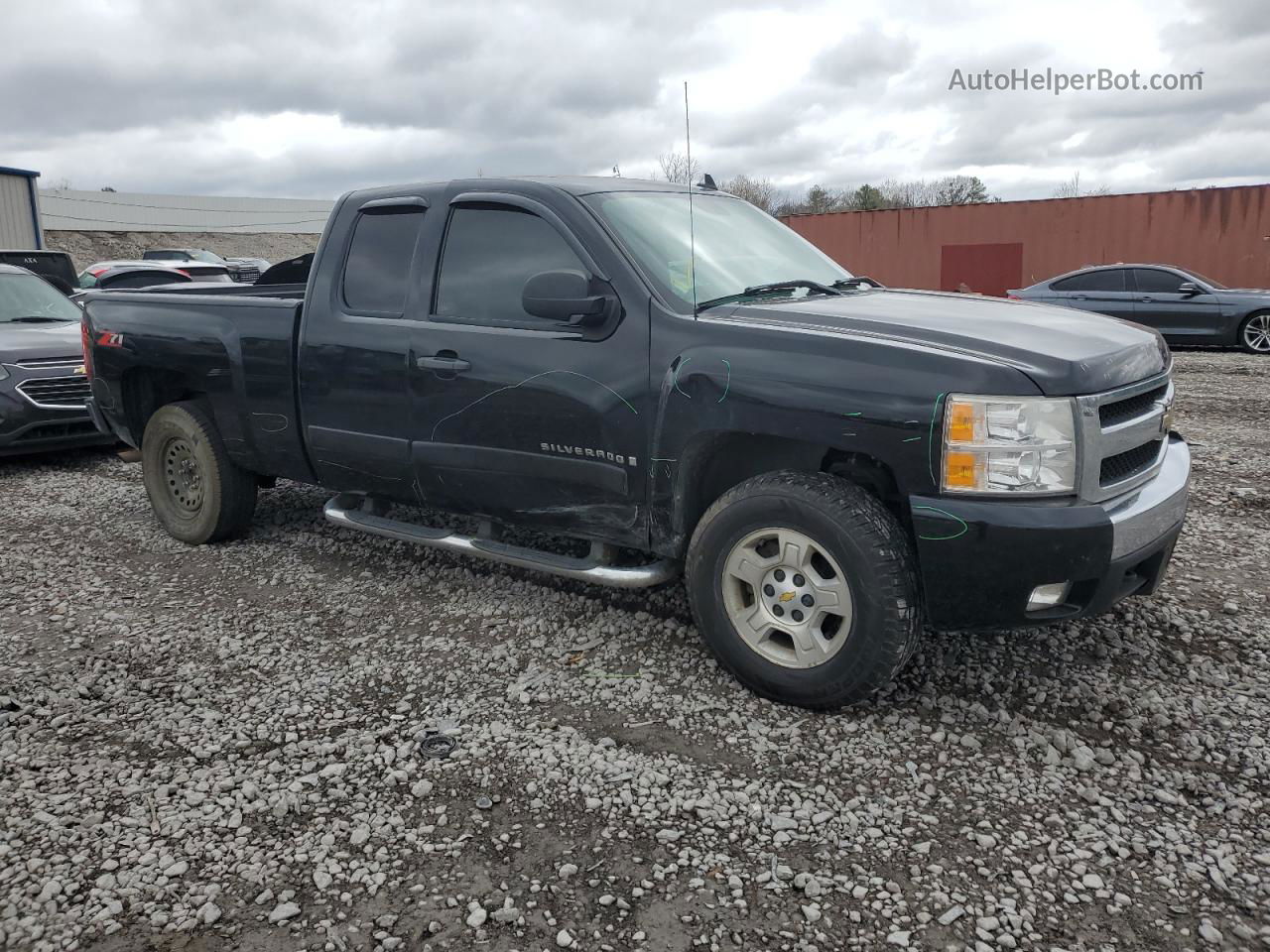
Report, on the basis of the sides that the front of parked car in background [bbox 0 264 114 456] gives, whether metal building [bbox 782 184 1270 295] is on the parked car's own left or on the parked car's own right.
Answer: on the parked car's own left

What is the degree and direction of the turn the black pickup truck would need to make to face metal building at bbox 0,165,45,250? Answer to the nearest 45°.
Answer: approximately 180°

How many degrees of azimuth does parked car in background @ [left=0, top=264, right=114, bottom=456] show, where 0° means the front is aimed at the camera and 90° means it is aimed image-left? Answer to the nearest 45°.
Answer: approximately 315°

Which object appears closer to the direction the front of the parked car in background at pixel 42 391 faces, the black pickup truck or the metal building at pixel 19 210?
the black pickup truck

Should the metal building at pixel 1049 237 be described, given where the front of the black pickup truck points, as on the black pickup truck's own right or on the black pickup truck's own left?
on the black pickup truck's own left

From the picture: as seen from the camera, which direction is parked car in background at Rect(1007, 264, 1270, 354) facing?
to the viewer's right

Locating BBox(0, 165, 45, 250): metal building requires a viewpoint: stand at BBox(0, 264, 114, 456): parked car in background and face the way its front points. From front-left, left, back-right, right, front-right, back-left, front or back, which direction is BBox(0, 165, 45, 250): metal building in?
back-left

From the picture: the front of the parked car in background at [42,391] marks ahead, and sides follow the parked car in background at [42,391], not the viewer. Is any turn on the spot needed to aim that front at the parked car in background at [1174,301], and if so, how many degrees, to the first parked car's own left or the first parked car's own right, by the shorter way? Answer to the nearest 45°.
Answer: approximately 45° to the first parked car's own left
